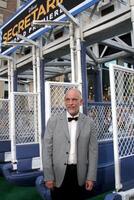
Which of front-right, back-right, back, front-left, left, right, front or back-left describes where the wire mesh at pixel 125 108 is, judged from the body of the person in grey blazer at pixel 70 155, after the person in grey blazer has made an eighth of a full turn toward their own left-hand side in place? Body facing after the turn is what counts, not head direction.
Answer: left

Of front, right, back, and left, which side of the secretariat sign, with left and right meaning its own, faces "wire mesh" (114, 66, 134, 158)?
left

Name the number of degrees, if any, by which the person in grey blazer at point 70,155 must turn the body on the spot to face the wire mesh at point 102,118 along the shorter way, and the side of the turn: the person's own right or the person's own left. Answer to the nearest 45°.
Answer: approximately 180°

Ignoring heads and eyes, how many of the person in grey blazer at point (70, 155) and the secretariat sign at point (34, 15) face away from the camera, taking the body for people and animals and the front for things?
0

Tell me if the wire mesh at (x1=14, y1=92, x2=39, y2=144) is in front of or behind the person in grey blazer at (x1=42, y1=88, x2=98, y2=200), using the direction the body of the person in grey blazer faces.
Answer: behind

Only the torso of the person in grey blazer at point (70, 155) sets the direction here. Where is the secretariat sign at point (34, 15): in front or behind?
behind

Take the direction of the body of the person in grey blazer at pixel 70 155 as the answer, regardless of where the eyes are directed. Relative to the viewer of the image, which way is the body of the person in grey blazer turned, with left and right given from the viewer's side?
facing the viewer

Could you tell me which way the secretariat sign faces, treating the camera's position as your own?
facing the viewer and to the left of the viewer
